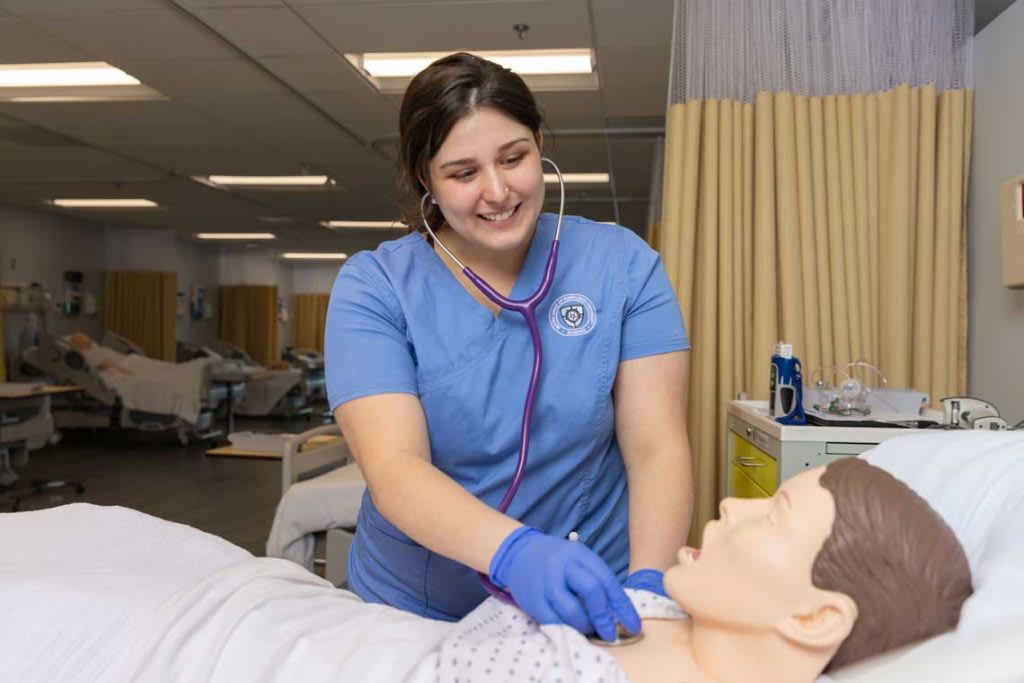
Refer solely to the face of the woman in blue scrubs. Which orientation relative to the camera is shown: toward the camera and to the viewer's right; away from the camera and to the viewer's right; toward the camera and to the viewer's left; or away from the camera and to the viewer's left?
toward the camera and to the viewer's right

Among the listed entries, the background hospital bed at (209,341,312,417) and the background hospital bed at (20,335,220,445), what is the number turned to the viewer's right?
2

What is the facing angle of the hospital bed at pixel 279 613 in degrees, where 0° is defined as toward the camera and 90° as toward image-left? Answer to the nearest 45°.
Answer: approximately 90°

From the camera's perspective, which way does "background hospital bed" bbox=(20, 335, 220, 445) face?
to the viewer's right

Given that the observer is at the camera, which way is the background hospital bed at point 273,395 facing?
facing to the right of the viewer

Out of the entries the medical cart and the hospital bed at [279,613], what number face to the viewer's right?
0

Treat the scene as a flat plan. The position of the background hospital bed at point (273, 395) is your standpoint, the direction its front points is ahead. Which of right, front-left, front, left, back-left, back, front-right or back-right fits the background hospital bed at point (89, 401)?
back-right

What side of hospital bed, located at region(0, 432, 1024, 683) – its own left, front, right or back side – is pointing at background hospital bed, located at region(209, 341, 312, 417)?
right

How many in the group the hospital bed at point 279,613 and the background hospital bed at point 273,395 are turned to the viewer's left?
1

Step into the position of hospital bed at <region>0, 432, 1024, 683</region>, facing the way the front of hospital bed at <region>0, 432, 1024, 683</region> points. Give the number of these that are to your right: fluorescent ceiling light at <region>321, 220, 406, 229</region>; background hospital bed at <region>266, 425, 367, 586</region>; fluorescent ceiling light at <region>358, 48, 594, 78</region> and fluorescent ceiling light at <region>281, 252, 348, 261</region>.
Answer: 4
